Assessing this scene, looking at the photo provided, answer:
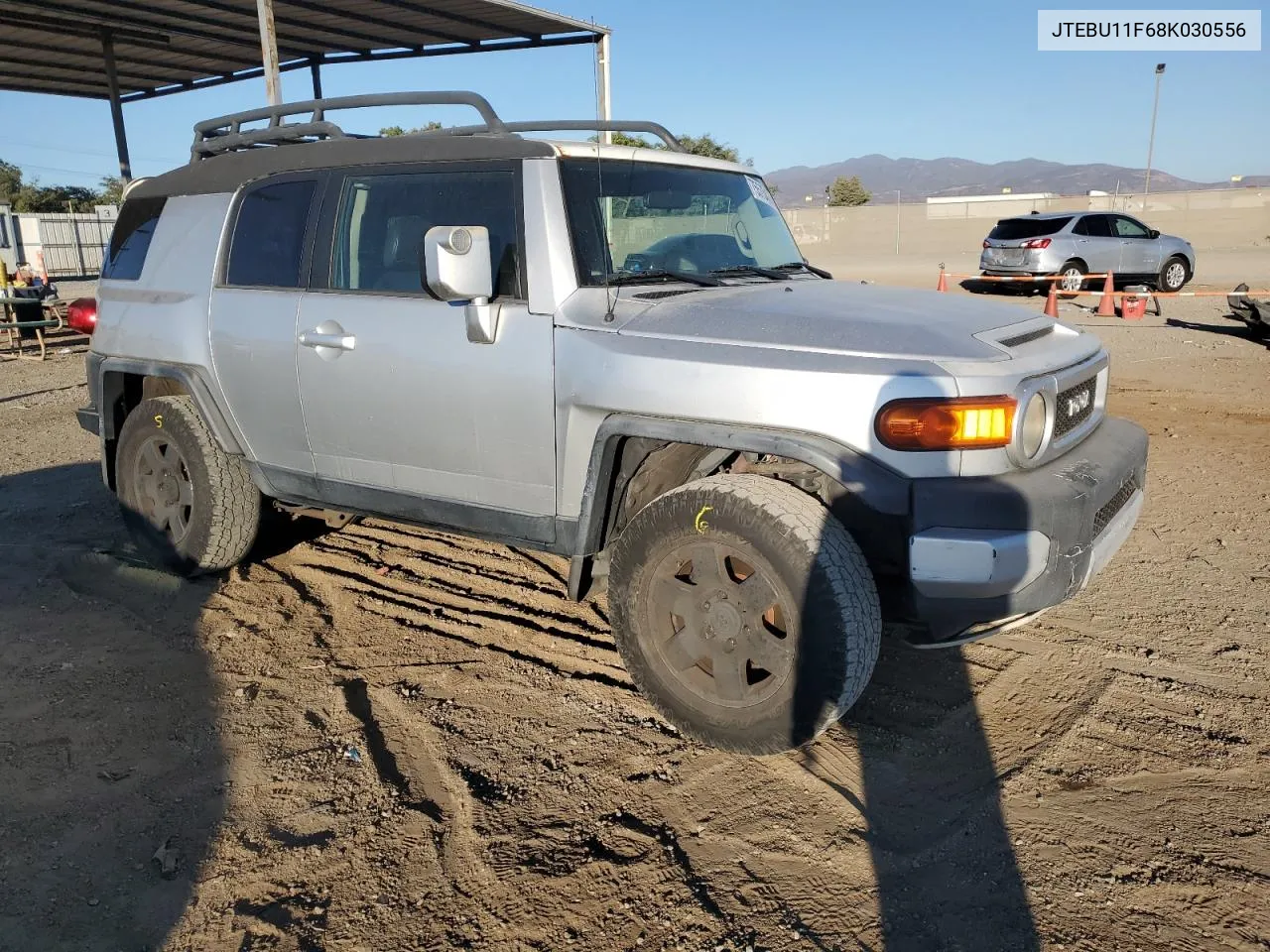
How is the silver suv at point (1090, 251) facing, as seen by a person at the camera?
facing away from the viewer and to the right of the viewer

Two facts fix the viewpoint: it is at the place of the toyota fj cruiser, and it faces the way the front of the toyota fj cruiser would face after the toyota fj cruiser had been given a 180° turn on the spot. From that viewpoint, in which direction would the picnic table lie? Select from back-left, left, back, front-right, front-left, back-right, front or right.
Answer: front

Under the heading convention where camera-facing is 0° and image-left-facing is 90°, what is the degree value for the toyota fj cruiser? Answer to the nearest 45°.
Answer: approximately 315°

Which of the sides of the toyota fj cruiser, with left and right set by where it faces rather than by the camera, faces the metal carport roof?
back

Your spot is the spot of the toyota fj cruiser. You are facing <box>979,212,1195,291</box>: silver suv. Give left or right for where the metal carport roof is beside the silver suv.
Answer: left

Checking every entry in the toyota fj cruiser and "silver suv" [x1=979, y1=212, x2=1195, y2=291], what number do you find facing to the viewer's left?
0

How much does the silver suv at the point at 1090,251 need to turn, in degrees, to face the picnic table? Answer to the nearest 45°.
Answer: approximately 180°

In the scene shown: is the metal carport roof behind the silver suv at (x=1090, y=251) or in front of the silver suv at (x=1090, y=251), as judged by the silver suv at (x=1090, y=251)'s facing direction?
behind

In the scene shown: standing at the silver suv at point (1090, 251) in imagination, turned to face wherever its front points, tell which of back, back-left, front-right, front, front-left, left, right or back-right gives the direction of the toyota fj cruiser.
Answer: back-right
